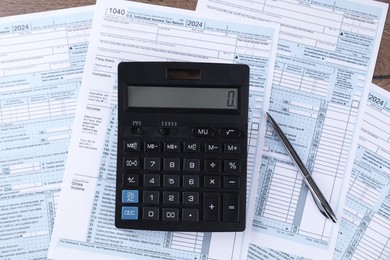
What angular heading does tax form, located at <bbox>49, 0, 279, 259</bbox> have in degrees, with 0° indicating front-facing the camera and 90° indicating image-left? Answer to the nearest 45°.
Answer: approximately 0°
